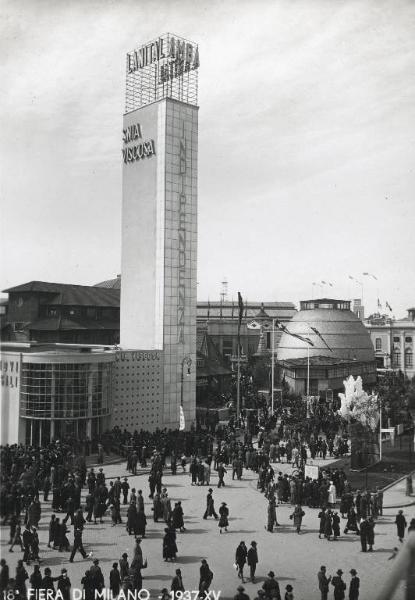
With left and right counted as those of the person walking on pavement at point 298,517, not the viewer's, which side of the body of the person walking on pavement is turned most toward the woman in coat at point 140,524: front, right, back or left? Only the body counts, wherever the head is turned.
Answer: left

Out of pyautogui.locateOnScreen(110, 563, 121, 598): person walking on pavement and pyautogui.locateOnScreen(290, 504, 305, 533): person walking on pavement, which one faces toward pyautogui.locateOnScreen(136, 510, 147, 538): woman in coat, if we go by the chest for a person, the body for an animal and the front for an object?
pyautogui.locateOnScreen(110, 563, 121, 598): person walking on pavement

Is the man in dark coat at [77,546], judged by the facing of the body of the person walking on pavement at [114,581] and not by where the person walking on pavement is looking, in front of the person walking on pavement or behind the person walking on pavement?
in front

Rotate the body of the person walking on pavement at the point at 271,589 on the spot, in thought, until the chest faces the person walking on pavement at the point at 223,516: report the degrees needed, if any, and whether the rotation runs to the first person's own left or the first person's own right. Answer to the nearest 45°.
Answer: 0° — they already face them

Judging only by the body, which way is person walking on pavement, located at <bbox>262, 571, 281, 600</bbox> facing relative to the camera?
away from the camera

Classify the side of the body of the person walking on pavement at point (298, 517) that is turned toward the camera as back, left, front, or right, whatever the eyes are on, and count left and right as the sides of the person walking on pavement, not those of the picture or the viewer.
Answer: back

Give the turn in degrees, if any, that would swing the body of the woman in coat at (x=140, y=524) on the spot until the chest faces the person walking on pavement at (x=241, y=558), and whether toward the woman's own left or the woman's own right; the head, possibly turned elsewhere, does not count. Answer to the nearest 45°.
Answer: approximately 135° to the woman's own right

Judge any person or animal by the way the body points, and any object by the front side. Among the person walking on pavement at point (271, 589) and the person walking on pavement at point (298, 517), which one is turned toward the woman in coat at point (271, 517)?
the person walking on pavement at point (271, 589)
